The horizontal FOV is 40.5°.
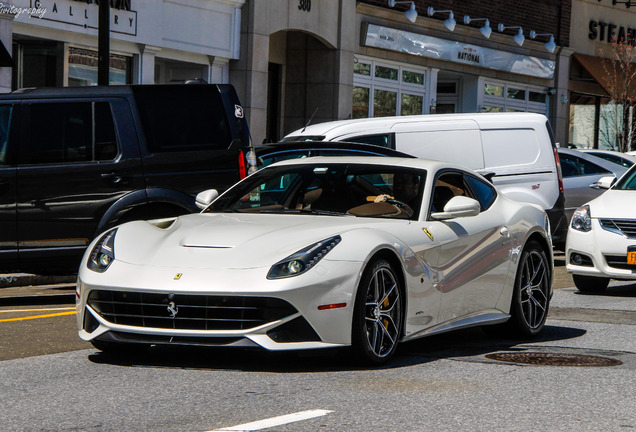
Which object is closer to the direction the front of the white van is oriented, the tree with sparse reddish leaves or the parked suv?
the parked suv

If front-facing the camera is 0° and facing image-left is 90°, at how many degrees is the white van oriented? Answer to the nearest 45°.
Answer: approximately 90°

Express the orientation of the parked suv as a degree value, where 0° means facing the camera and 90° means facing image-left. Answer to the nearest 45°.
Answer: approximately 90°

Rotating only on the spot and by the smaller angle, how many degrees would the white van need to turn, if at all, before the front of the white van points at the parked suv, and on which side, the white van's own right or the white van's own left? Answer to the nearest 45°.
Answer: approximately 45° to the white van's own left

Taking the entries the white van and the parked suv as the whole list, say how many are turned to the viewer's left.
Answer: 2

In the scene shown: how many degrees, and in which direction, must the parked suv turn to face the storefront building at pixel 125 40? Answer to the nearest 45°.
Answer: approximately 90° to its right

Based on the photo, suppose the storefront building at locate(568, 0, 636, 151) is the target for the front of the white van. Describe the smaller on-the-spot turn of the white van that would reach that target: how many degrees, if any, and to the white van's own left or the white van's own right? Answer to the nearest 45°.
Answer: approximately 90° to the white van's own right

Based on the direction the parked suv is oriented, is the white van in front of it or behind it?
behind

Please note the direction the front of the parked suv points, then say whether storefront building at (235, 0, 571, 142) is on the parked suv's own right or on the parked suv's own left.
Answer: on the parked suv's own right

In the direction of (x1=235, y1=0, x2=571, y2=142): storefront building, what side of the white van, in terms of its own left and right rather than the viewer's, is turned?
right
